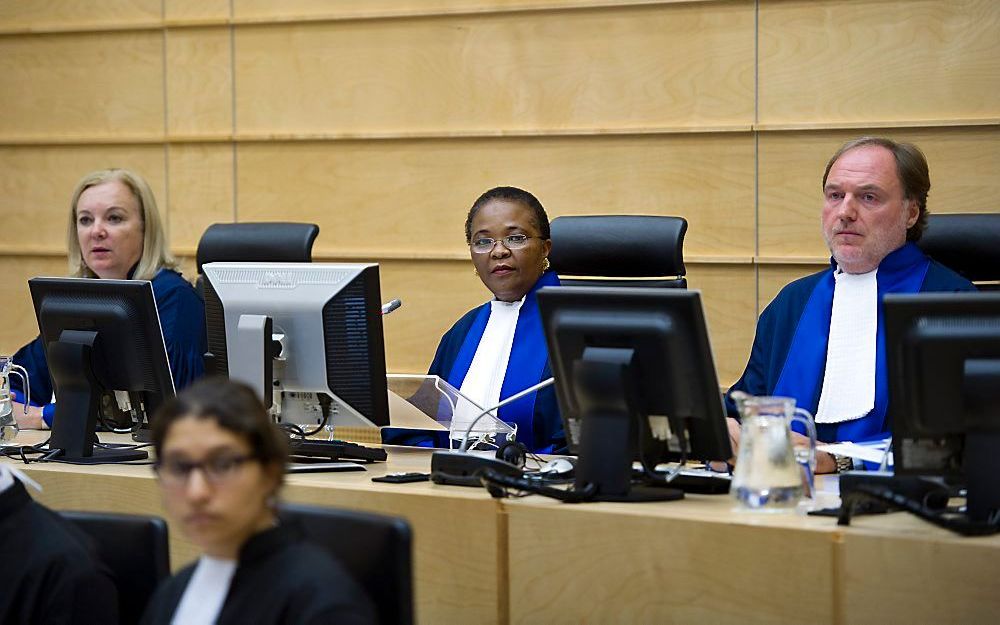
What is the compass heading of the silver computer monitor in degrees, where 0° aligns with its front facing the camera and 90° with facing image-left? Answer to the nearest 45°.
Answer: approximately 225°

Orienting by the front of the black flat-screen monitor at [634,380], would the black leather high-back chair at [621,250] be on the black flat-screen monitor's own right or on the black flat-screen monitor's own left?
on the black flat-screen monitor's own left

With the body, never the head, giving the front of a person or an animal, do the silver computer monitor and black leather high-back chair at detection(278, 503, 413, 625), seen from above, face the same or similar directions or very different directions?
very different directions

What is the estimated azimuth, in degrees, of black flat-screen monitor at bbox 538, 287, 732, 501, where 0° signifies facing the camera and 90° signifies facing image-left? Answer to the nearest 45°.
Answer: approximately 225°

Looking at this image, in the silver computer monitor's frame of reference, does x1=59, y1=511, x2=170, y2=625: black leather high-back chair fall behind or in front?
behind

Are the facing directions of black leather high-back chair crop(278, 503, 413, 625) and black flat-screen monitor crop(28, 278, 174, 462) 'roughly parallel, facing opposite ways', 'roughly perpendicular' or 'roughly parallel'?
roughly parallel, facing opposite ways

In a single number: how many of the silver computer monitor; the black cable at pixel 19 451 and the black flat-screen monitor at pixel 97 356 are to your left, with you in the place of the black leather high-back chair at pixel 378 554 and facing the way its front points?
0

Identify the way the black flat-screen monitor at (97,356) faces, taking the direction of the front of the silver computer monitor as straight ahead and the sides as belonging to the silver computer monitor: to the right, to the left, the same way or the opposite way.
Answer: the same way

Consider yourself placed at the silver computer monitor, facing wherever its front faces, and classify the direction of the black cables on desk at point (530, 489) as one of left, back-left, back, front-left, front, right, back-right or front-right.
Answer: right

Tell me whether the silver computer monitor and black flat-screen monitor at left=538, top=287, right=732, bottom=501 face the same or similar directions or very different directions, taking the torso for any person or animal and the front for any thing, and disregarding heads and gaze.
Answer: same or similar directions

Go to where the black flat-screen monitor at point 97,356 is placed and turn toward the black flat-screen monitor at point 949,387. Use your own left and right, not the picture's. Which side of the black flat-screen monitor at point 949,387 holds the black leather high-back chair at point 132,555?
right

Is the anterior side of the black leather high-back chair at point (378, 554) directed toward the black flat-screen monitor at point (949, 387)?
no

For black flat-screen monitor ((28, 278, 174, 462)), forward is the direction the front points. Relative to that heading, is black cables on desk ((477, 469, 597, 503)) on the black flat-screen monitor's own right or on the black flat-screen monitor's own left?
on the black flat-screen monitor's own right

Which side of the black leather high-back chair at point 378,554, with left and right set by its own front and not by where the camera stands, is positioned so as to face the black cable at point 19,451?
right

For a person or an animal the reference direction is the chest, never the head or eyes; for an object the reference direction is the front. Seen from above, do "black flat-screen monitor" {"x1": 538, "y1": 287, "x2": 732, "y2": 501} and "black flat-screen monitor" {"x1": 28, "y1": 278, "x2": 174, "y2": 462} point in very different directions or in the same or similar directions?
same or similar directions

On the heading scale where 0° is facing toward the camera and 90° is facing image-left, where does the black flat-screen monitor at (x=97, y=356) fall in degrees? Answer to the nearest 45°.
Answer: approximately 225°

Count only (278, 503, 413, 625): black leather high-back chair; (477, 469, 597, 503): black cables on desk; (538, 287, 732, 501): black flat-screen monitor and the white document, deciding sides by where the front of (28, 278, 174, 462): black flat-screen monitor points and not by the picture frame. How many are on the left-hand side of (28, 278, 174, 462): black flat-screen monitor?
0

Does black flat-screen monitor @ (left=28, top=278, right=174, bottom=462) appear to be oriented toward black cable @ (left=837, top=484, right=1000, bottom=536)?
no

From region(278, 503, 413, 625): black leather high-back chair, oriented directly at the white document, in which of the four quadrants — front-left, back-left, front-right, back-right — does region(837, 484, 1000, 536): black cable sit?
front-right
